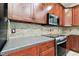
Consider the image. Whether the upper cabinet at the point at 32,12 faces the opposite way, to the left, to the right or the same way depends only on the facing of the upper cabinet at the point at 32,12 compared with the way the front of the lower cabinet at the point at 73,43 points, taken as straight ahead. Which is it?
to the left

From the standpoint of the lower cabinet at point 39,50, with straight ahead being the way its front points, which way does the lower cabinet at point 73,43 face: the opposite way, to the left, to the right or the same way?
to the right

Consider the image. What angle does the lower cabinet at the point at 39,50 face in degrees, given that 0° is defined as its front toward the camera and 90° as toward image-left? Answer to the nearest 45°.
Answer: approximately 315°

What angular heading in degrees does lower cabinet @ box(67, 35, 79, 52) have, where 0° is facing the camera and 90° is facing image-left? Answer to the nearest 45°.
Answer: approximately 45°

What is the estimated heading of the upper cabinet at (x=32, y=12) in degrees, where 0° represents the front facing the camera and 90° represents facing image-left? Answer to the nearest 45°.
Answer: approximately 315°
